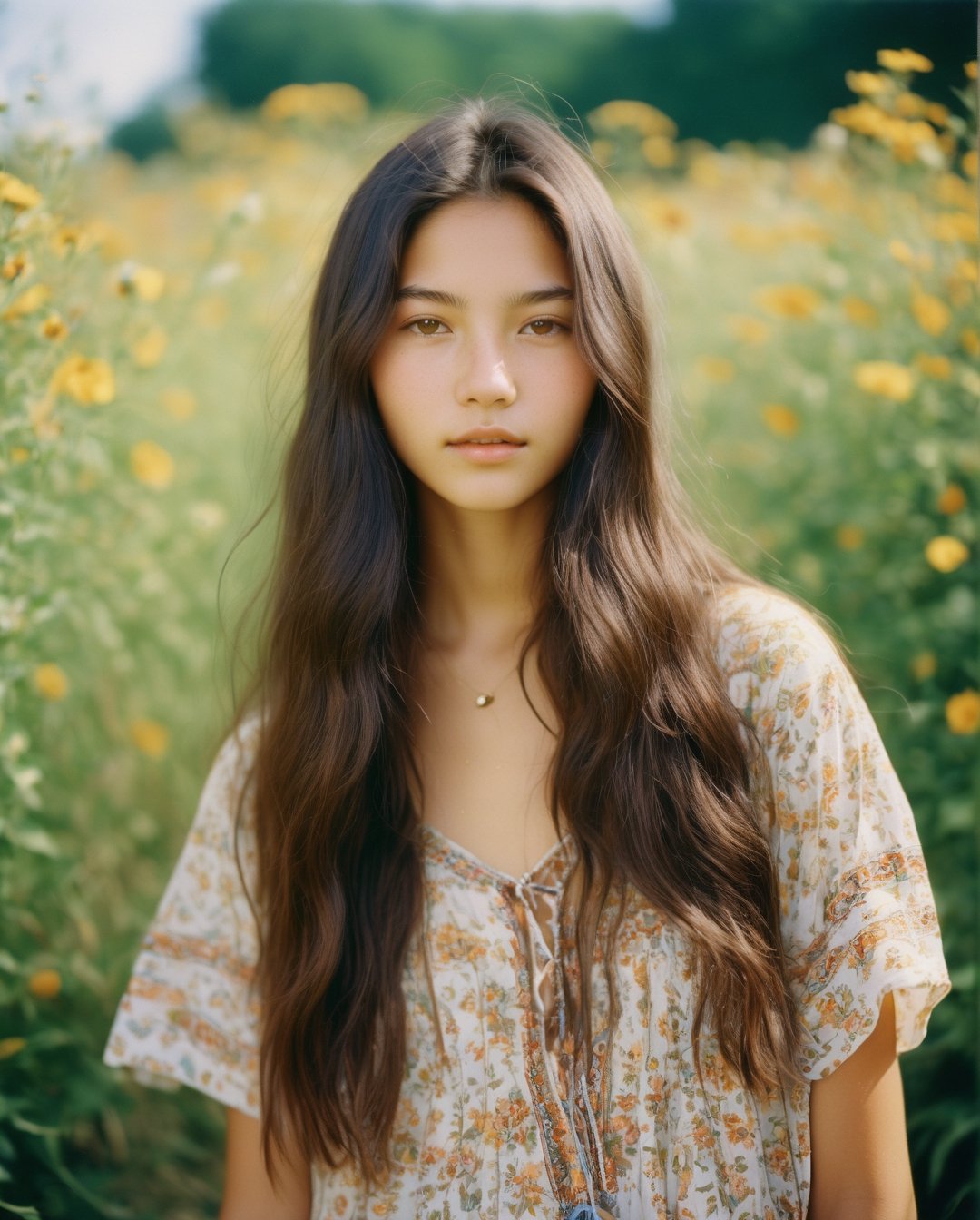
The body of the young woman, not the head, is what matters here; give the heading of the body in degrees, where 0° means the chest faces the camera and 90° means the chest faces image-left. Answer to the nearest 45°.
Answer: approximately 0°
